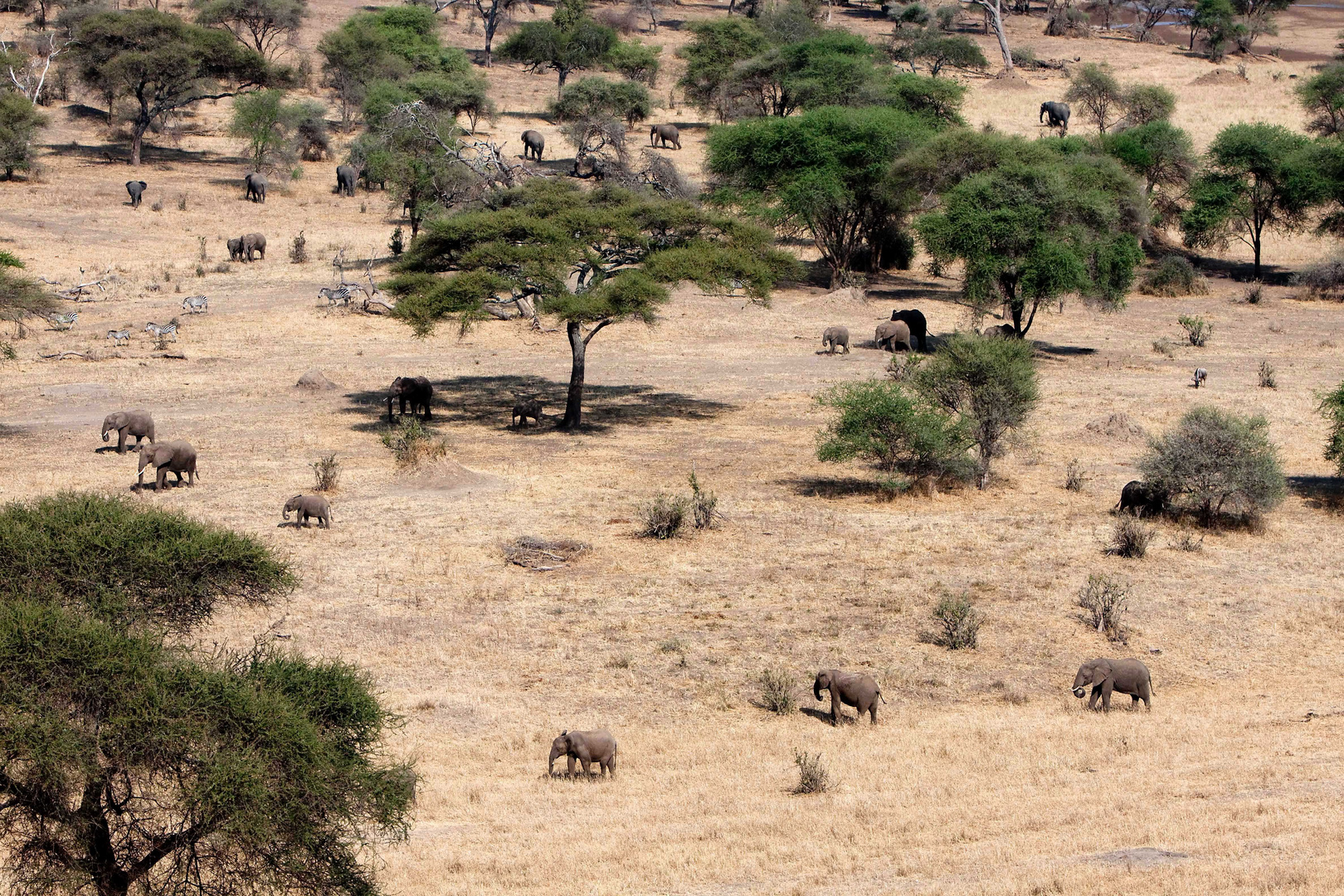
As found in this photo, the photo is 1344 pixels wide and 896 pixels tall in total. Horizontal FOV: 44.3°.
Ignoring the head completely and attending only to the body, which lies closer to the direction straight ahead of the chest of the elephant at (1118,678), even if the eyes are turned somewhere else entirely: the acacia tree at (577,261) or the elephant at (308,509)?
the elephant

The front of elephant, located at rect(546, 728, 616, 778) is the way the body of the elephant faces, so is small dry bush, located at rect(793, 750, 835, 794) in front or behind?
behind

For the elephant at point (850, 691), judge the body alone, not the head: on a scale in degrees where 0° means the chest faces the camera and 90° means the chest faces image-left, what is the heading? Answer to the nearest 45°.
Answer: approximately 90°

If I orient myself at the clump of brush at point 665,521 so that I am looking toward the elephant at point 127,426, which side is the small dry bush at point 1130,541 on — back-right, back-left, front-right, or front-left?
back-right

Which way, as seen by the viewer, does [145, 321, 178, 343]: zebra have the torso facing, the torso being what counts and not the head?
to the viewer's left

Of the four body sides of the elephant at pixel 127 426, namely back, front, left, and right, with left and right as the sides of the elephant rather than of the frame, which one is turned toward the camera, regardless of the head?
left

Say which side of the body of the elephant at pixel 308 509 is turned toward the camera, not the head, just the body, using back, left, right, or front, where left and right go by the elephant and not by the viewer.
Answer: left

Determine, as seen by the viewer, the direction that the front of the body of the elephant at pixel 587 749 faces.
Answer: to the viewer's left

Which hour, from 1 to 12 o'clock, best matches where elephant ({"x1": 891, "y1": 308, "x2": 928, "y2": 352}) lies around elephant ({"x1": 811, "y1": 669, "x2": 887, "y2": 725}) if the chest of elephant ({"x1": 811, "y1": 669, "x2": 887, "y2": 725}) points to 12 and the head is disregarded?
elephant ({"x1": 891, "y1": 308, "x2": 928, "y2": 352}) is roughly at 3 o'clock from elephant ({"x1": 811, "y1": 669, "x2": 887, "y2": 725}).

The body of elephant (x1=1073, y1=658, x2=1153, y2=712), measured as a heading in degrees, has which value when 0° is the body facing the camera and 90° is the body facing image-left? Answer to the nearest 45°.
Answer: approximately 90°

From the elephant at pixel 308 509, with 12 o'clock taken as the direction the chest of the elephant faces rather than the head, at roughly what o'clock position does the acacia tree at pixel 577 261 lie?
The acacia tree is roughly at 4 o'clock from the elephant.
